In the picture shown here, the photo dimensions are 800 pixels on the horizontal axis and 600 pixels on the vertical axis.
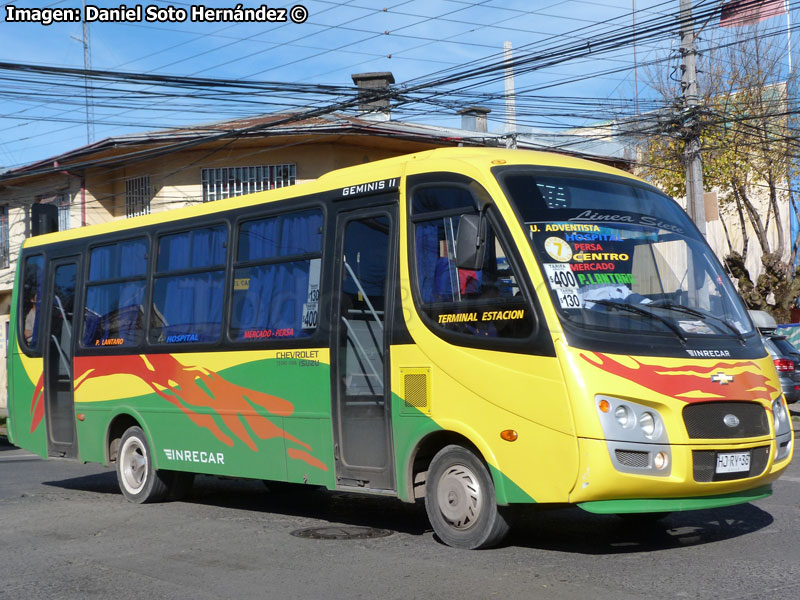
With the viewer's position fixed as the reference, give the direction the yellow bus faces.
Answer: facing the viewer and to the right of the viewer
